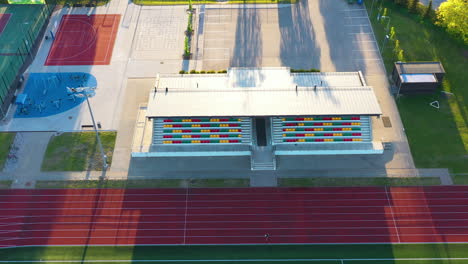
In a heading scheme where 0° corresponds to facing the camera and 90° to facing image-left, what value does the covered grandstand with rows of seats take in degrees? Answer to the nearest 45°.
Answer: approximately 0°
